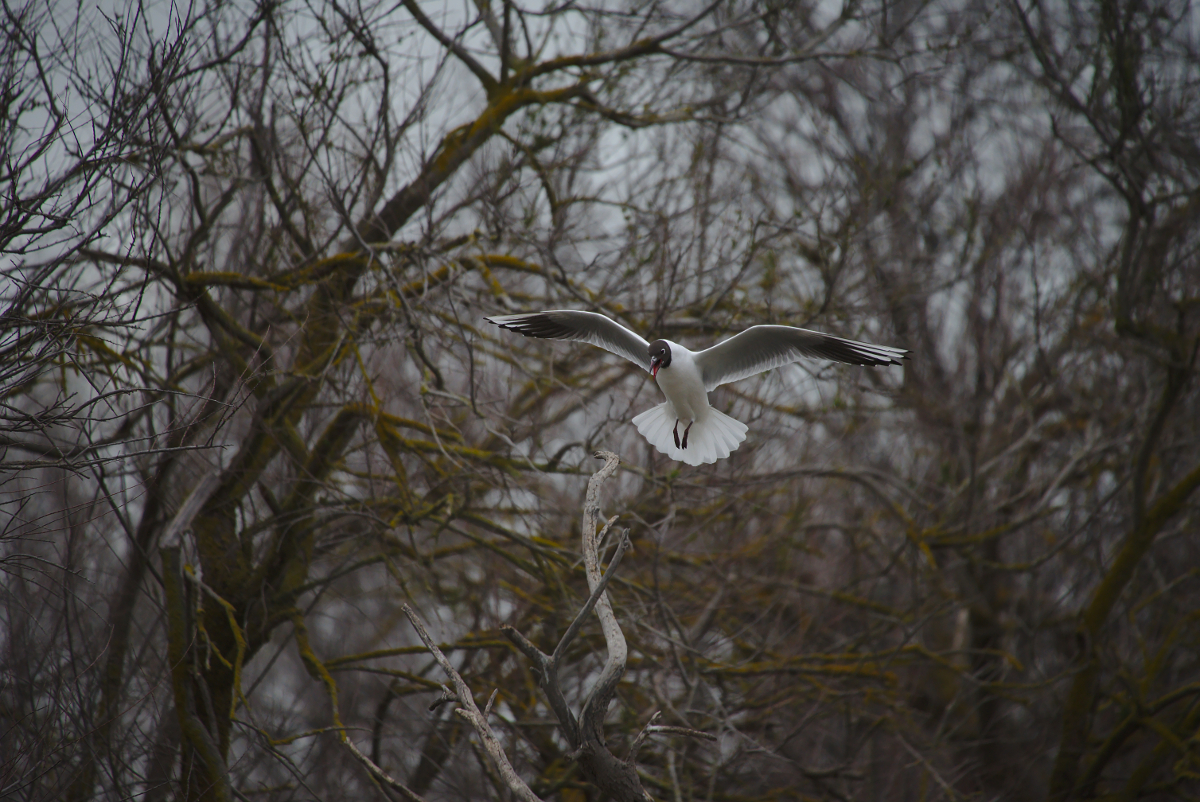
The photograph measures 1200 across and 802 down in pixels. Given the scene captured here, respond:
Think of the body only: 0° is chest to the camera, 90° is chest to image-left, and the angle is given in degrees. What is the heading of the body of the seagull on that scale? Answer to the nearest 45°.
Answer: approximately 0°
